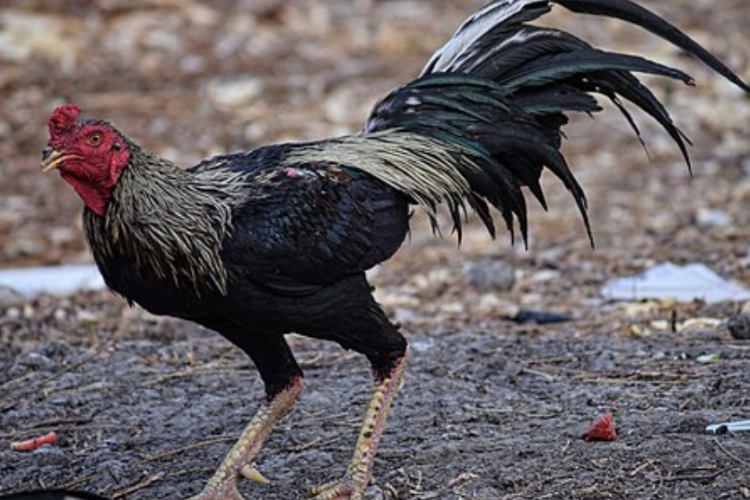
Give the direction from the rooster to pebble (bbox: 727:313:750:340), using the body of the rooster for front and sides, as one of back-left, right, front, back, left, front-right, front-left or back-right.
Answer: back-right

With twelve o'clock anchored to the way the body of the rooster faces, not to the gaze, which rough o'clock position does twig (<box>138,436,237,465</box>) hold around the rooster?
The twig is roughly at 1 o'clock from the rooster.

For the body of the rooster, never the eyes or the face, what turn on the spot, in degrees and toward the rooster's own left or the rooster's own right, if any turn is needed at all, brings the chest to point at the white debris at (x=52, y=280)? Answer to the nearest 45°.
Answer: approximately 45° to the rooster's own right

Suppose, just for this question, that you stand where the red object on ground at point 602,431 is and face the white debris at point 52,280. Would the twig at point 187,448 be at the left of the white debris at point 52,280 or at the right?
left

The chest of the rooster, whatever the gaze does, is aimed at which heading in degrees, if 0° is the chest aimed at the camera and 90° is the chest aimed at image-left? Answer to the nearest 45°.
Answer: approximately 90°

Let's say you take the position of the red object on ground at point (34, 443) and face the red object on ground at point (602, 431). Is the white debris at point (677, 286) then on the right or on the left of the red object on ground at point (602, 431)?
left

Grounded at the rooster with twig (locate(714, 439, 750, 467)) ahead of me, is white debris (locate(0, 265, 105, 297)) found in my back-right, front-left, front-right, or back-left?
back-left

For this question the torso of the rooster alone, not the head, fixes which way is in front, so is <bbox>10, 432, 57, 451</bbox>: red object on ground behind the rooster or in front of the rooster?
in front

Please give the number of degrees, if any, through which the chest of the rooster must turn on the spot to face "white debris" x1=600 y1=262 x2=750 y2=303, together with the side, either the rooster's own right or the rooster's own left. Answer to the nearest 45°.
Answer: approximately 135° to the rooster's own right
